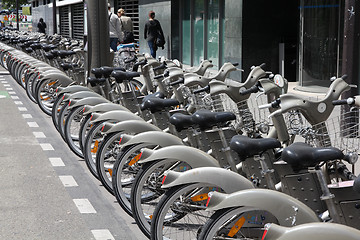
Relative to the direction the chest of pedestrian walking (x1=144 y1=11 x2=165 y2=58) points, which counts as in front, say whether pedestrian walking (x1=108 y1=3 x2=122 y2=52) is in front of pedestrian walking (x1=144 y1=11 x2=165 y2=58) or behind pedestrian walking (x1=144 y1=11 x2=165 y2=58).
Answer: behind
